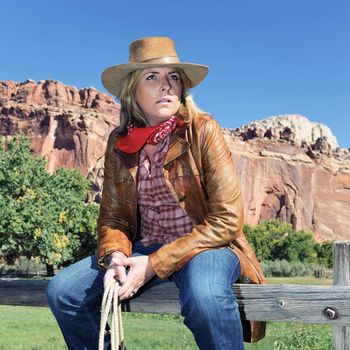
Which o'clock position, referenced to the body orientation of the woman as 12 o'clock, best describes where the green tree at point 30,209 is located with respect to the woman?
The green tree is roughly at 4 o'clock from the woman.

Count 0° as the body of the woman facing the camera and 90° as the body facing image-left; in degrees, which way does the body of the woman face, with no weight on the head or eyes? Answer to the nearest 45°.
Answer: approximately 45°

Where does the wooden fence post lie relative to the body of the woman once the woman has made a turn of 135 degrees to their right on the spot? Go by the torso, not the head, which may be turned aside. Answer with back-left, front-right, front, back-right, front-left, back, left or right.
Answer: right
